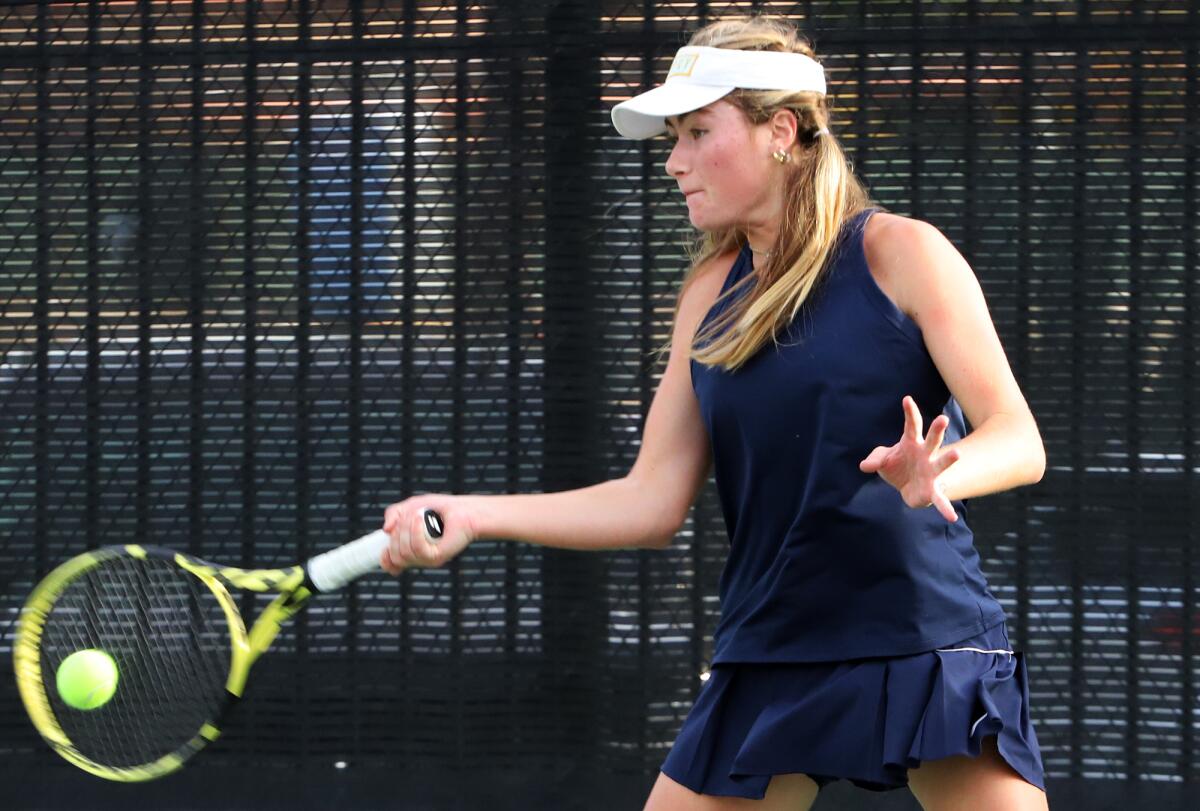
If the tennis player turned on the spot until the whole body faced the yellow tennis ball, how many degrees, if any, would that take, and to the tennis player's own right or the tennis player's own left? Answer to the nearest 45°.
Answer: approximately 45° to the tennis player's own right

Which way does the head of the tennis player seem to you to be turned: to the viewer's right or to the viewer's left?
to the viewer's left

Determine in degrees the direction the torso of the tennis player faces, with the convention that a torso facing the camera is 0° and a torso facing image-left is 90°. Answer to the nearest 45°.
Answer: approximately 45°
